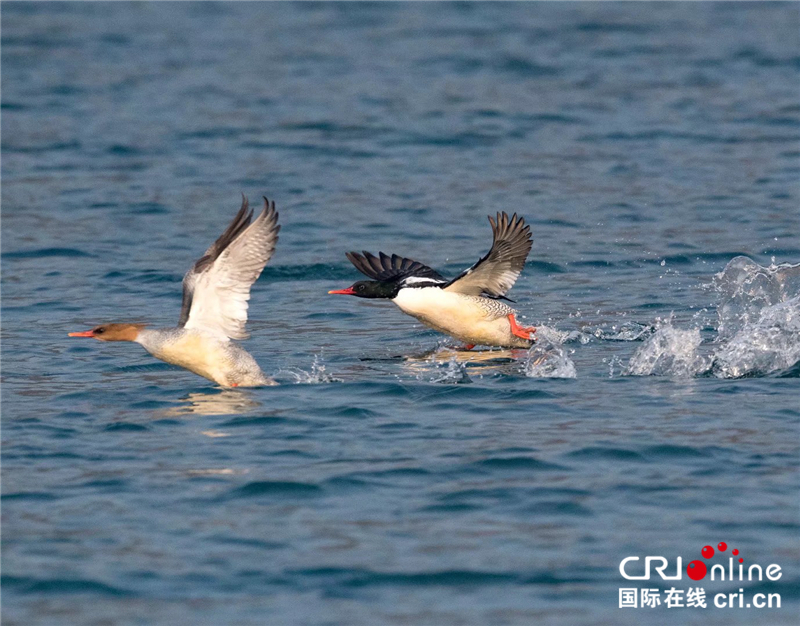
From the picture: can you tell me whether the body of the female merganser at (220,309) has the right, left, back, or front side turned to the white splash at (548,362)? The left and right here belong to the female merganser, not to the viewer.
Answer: back

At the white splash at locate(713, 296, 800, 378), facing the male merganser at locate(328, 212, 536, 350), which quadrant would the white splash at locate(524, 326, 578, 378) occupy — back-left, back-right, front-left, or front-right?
front-left

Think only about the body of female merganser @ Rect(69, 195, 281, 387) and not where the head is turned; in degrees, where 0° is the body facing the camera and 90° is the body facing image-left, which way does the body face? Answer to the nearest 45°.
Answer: approximately 90°

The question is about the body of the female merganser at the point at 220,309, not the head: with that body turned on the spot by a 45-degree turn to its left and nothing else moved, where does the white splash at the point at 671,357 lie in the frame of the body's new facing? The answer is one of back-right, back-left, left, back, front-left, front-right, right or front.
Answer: back-left

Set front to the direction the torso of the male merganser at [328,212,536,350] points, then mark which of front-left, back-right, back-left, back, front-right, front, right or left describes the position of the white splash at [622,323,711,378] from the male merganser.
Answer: back-left

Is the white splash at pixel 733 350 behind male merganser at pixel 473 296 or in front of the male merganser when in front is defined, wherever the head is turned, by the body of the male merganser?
behind

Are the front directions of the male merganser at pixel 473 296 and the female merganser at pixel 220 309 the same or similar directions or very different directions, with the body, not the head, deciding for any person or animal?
same or similar directions

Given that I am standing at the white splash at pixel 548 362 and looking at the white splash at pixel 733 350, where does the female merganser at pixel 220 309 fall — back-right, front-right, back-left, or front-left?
back-right

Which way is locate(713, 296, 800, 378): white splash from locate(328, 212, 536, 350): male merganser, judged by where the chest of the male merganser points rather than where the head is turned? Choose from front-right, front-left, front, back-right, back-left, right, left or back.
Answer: back-left

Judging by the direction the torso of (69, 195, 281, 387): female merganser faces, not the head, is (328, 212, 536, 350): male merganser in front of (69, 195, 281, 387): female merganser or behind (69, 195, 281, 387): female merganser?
behind

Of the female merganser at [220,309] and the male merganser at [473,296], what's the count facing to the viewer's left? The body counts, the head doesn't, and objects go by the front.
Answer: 2

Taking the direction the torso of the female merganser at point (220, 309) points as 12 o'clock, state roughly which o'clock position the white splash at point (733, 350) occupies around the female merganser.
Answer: The white splash is roughly at 6 o'clock from the female merganser.

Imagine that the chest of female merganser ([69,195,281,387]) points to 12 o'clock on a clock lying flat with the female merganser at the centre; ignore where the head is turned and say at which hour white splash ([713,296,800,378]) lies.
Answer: The white splash is roughly at 6 o'clock from the female merganser.

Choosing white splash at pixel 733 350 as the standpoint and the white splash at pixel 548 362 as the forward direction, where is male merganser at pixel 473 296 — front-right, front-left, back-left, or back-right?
front-right

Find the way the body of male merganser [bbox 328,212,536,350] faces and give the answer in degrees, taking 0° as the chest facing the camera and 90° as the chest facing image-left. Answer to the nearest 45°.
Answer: approximately 90°
